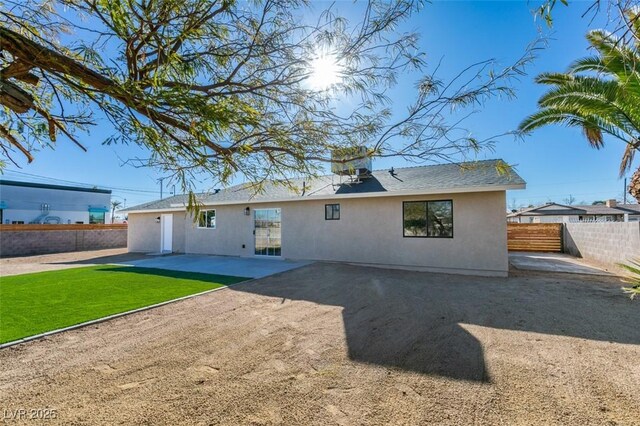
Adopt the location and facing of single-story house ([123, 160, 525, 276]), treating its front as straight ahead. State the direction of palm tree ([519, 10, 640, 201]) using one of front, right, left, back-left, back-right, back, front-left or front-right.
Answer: right

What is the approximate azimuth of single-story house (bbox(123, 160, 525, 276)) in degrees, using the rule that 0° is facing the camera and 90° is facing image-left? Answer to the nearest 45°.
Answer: approximately 225°

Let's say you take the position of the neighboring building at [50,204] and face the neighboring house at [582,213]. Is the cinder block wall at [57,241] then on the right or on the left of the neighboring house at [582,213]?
right

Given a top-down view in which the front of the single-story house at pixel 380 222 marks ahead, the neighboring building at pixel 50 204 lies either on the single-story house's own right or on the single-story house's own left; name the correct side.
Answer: on the single-story house's own left
